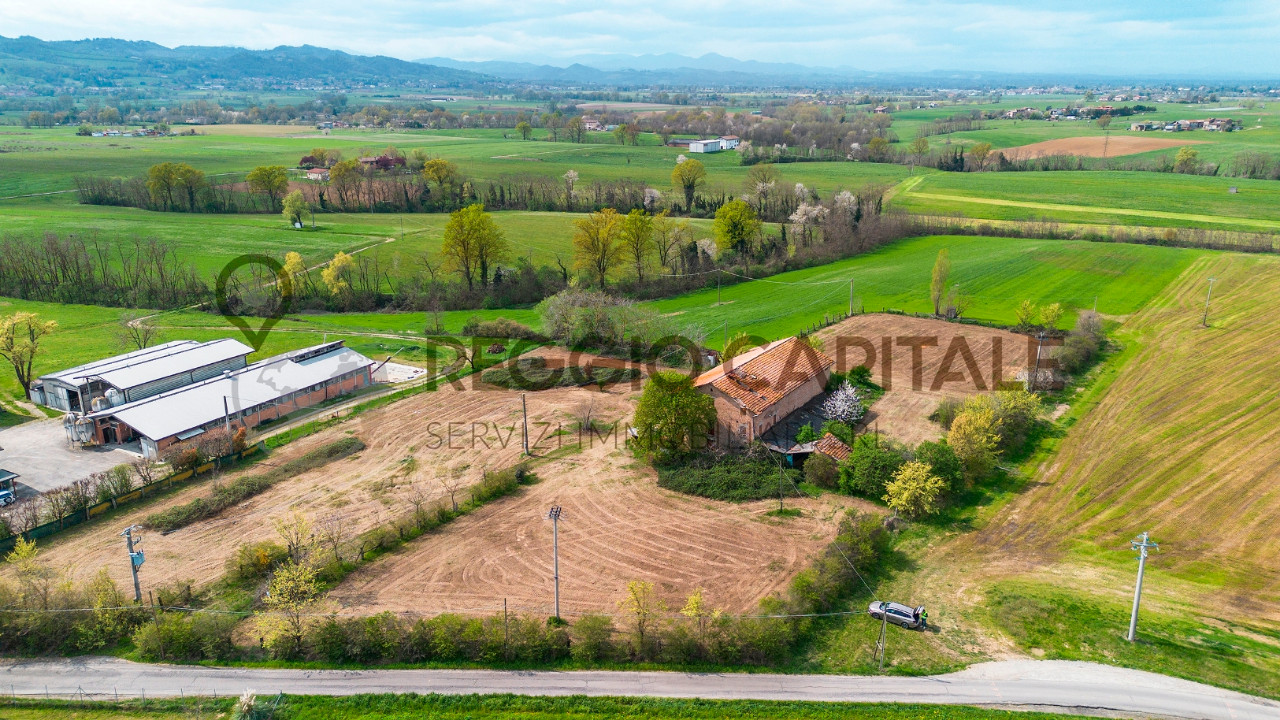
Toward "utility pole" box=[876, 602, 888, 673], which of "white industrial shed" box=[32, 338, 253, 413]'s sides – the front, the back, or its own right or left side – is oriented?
left

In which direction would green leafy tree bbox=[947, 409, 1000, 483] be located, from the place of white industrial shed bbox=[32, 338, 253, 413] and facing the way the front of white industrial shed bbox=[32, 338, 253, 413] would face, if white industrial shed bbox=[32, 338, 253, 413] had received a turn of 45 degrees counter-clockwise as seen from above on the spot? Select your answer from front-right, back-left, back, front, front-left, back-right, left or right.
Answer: front-left

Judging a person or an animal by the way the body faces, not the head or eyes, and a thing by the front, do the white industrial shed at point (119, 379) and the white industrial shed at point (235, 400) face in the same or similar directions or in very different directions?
same or similar directions

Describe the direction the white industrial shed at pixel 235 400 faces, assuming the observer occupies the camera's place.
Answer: facing the viewer and to the left of the viewer

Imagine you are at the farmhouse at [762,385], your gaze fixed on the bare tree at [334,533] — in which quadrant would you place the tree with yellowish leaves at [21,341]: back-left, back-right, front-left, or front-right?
front-right

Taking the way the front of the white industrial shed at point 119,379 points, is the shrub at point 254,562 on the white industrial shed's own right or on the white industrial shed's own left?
on the white industrial shed's own left

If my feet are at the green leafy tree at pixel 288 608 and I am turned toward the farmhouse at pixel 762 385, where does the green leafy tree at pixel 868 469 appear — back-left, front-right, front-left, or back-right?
front-right

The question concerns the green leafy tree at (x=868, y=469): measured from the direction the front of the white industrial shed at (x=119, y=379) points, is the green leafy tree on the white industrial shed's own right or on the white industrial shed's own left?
on the white industrial shed's own left

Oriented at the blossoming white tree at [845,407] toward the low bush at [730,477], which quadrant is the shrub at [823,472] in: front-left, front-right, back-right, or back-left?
front-left

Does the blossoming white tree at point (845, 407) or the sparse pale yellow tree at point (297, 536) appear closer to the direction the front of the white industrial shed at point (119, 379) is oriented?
the sparse pale yellow tree

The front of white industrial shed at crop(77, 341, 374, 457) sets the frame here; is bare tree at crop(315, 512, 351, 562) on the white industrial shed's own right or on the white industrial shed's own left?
on the white industrial shed's own left

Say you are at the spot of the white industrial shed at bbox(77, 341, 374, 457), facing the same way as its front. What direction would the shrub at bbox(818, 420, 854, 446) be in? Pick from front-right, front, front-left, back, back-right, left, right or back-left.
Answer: left

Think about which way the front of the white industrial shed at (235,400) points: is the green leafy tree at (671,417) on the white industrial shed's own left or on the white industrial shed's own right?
on the white industrial shed's own left

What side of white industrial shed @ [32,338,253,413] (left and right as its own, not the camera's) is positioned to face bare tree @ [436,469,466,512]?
left

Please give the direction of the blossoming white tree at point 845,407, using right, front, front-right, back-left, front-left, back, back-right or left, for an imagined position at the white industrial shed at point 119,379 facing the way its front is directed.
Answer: left
